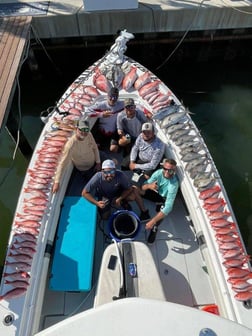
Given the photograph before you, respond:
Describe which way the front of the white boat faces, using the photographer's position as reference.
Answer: facing away from the viewer

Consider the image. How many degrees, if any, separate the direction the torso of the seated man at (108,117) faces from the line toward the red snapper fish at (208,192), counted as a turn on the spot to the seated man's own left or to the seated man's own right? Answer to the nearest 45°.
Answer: approximately 45° to the seated man's own left

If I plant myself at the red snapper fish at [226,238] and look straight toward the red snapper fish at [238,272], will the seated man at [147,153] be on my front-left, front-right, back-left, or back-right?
back-right

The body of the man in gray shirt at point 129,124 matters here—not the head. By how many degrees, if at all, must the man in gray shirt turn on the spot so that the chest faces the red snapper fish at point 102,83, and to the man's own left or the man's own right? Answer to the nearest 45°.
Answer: approximately 135° to the man's own right

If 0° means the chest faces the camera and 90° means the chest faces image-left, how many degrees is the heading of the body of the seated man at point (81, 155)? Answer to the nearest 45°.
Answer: approximately 0°

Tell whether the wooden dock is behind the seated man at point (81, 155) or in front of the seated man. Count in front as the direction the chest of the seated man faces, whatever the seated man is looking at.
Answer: behind

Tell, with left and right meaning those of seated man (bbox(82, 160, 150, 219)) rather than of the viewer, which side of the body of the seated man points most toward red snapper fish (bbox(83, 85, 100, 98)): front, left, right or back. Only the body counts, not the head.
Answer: back
